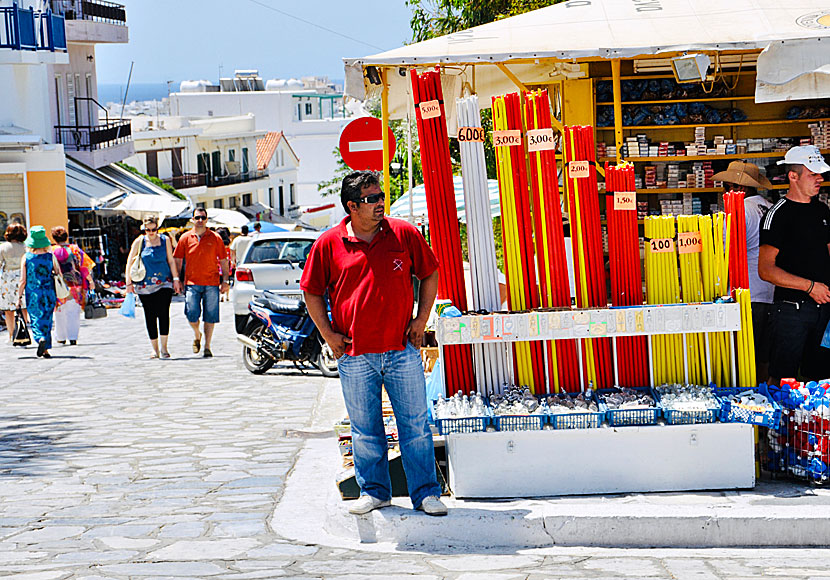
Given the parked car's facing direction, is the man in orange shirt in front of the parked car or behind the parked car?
behind

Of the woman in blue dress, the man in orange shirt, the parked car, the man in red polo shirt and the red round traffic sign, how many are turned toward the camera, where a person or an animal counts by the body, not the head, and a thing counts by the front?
3

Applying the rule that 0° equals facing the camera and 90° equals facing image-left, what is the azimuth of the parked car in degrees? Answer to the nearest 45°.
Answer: approximately 180°

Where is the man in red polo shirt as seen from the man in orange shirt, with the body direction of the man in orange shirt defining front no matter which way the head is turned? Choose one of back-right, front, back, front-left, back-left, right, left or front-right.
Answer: front

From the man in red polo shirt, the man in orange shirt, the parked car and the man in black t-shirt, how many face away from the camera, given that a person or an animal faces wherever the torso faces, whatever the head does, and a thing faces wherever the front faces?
1

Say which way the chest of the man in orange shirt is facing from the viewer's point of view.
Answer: toward the camera

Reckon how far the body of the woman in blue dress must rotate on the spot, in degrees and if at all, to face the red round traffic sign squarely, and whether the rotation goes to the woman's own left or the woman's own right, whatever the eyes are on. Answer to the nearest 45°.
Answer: approximately 135° to the woman's own right

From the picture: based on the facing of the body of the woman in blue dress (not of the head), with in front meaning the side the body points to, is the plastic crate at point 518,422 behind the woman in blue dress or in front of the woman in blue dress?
behind

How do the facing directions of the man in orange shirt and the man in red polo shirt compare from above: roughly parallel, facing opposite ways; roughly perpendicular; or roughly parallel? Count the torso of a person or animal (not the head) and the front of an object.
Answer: roughly parallel

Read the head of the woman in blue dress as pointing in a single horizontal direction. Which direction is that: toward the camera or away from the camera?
away from the camera

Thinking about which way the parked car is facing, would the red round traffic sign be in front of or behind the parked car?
behind

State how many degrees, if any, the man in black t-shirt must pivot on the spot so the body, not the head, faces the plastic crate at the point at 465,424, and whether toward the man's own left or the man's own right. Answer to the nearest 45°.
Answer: approximately 90° to the man's own right

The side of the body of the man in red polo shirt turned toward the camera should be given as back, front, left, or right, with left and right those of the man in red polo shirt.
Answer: front

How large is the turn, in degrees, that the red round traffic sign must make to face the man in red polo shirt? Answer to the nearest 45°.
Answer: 0° — it already faces them

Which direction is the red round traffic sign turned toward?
toward the camera
